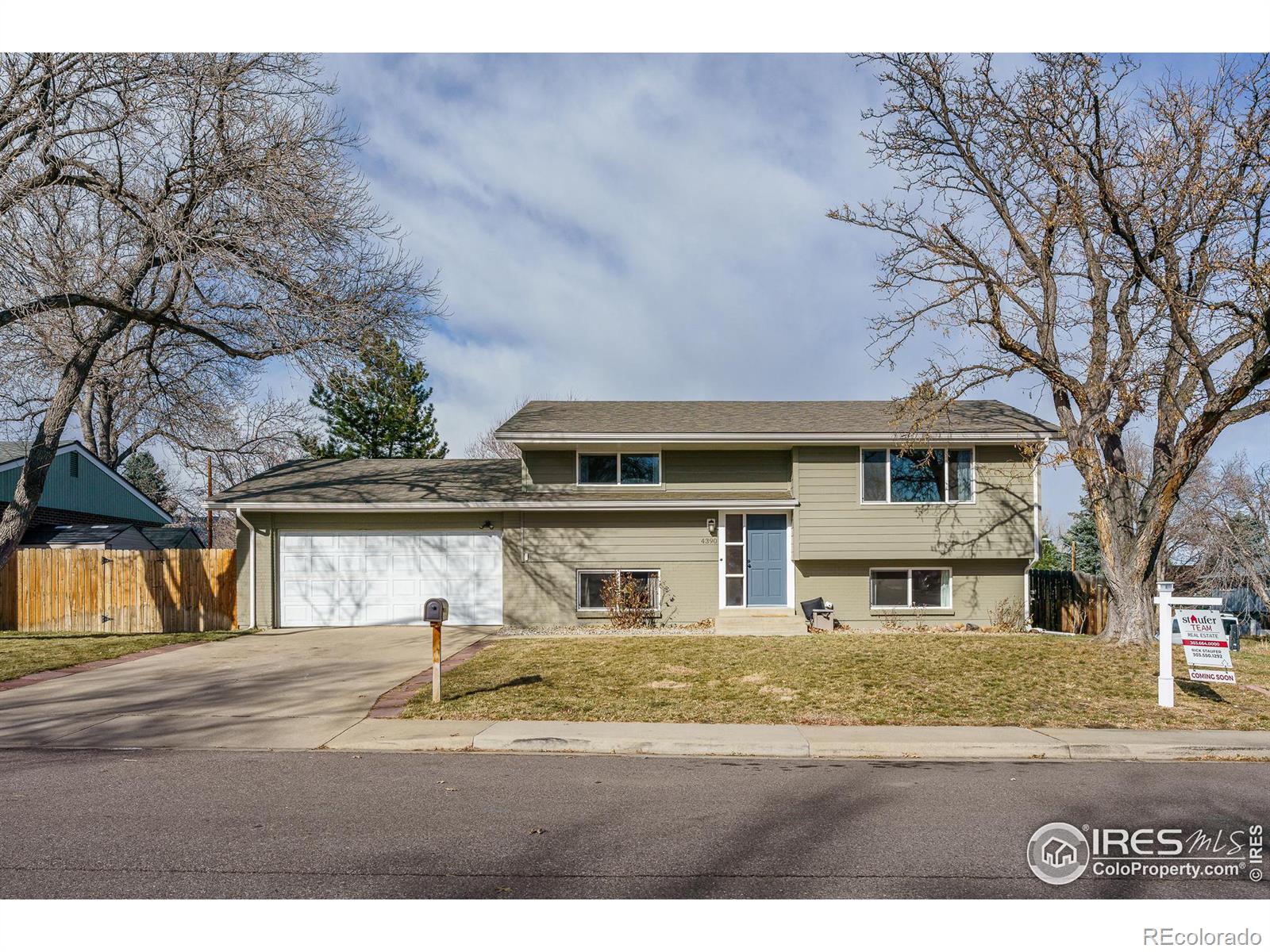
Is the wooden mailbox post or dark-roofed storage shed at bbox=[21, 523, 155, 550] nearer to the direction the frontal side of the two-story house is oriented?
the wooden mailbox post

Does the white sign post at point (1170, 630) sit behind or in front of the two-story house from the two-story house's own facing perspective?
in front

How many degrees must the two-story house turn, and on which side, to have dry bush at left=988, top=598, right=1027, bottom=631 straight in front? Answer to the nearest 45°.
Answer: approximately 90° to its left

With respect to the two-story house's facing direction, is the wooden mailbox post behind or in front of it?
in front

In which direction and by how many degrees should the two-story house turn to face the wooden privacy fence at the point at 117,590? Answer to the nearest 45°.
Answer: approximately 90° to its right

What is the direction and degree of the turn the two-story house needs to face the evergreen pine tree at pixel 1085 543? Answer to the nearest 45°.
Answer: approximately 135° to its left

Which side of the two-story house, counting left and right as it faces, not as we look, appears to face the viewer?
front

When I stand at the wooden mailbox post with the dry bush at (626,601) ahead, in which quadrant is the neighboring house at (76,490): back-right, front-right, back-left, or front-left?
front-left

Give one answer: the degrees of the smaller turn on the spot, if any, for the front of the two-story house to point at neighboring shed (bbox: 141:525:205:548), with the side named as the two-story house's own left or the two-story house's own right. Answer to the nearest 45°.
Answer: approximately 135° to the two-story house's own right
